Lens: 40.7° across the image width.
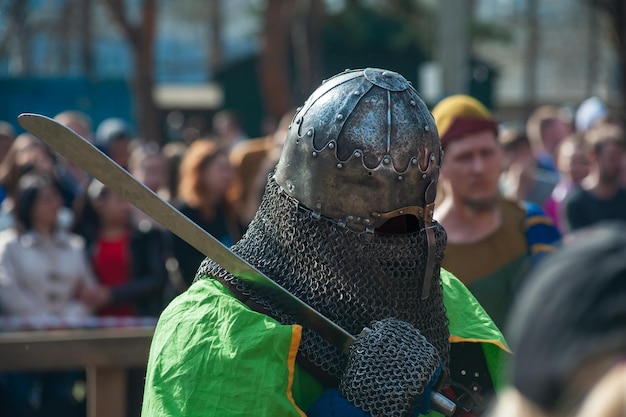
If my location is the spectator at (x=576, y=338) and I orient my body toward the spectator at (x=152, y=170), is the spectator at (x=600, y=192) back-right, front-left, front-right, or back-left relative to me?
front-right

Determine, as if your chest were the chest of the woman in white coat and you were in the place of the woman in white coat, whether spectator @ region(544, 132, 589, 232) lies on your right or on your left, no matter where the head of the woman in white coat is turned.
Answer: on your left

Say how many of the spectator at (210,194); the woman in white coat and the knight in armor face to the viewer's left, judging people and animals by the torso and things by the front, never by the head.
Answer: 0

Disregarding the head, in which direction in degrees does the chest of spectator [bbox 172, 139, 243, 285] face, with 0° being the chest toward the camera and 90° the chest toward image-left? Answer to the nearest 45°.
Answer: approximately 315°

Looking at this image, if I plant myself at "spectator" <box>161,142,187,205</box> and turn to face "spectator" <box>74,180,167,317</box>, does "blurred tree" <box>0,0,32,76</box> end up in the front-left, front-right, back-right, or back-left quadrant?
back-right

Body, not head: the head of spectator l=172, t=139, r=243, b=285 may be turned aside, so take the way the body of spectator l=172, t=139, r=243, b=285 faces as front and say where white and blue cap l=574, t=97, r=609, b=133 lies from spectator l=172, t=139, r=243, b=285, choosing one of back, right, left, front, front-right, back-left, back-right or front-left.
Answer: left

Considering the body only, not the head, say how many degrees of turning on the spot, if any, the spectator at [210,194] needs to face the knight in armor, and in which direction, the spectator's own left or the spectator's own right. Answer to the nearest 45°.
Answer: approximately 45° to the spectator's own right

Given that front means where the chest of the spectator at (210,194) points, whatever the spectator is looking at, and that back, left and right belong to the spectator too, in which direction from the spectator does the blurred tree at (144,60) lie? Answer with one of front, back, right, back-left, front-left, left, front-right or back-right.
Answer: back-left

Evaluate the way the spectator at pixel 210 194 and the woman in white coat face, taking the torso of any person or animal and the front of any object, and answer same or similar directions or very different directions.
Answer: same or similar directions

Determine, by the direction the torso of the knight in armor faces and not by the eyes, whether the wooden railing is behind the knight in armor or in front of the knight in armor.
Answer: behind

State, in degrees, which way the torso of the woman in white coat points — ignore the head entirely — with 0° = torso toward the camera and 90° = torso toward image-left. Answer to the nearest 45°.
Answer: approximately 315°
